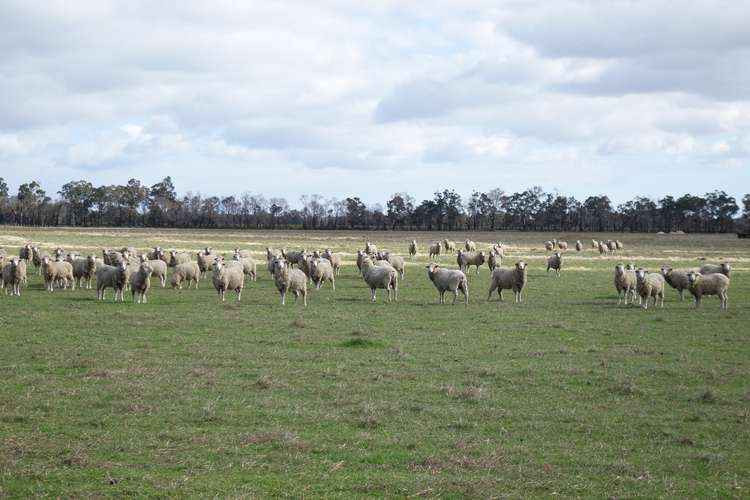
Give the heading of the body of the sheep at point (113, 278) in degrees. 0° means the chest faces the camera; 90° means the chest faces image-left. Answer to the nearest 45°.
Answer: approximately 315°

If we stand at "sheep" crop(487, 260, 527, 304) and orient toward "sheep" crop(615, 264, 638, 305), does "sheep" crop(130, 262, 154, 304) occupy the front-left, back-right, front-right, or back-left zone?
back-right

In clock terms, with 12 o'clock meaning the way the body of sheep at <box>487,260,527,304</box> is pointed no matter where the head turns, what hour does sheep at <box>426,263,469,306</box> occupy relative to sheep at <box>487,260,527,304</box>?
sheep at <box>426,263,469,306</box> is roughly at 6 o'clock from sheep at <box>487,260,527,304</box>.

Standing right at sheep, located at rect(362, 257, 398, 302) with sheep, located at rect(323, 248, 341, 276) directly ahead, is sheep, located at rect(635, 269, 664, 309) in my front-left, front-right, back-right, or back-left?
back-right

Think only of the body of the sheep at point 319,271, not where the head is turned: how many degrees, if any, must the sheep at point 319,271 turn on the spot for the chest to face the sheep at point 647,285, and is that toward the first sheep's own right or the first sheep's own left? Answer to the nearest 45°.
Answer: approximately 90° to the first sheep's own left

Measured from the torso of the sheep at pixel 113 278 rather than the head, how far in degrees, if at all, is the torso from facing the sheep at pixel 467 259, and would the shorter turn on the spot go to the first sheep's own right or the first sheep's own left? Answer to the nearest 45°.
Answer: approximately 90° to the first sheep's own left

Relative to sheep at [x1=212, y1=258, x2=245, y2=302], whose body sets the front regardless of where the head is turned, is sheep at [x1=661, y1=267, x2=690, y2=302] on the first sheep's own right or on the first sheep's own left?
on the first sheep's own left

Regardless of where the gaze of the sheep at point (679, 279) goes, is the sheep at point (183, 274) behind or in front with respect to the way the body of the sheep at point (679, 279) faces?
in front

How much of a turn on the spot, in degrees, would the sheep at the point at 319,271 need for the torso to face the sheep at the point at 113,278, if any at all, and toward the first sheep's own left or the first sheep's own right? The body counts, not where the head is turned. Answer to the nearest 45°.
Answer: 0° — it already faces it

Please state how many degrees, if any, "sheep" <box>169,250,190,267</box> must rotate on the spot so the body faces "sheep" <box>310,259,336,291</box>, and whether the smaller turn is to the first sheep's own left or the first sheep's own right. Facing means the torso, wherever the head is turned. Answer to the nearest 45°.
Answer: approximately 90° to the first sheep's own left

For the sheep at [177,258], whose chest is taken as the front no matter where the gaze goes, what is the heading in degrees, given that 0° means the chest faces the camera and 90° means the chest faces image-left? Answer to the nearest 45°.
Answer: approximately 45°

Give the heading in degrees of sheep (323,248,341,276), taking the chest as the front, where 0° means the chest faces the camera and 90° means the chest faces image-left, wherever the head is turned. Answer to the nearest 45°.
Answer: approximately 45°

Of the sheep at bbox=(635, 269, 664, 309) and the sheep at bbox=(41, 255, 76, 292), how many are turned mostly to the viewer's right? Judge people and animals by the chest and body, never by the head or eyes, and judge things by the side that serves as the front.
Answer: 0

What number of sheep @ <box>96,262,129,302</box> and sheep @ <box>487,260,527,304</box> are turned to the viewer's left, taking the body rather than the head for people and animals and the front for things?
0
